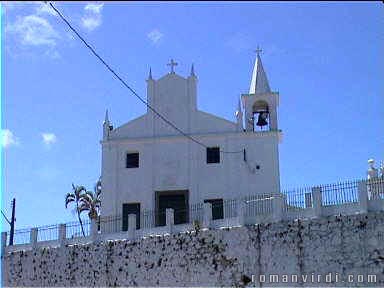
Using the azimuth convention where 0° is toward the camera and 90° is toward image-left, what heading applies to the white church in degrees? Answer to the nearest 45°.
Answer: approximately 0°

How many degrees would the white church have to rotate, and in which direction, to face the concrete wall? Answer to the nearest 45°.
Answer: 0° — it already faces it

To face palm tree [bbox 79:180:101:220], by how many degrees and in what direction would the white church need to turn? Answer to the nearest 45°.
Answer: approximately 135° to its right

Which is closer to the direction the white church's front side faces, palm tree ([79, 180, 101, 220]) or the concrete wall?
the concrete wall
